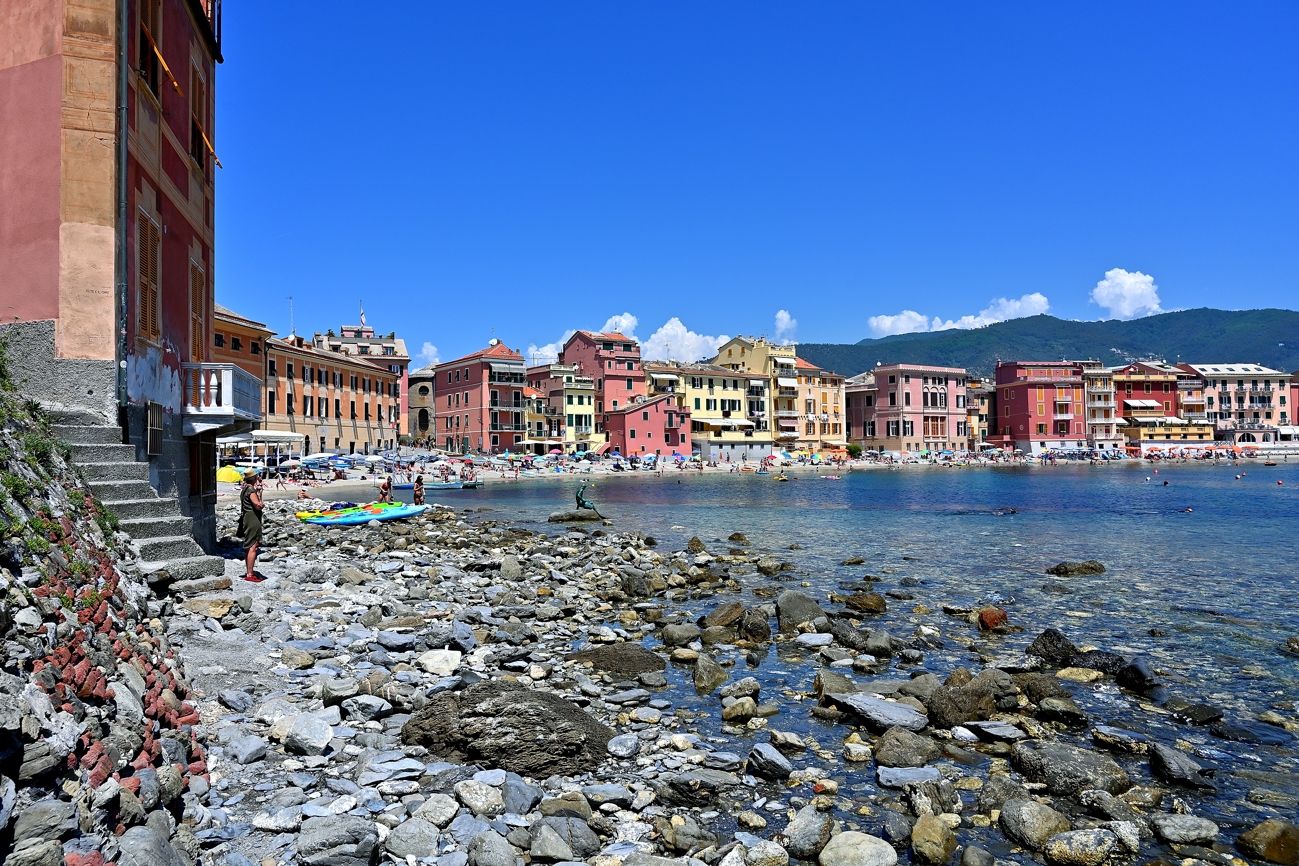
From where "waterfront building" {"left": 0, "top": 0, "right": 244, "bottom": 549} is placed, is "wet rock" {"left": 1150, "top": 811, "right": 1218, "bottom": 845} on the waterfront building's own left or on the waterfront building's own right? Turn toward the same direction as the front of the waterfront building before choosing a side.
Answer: on the waterfront building's own right

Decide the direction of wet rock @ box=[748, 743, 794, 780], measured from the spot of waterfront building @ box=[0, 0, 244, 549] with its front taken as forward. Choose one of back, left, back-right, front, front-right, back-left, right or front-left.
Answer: front-right

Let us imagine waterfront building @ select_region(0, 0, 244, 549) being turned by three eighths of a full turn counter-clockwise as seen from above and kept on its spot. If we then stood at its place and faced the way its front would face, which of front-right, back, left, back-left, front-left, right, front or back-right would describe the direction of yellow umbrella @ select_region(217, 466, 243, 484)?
front-right

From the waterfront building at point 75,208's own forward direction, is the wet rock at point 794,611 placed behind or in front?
in front

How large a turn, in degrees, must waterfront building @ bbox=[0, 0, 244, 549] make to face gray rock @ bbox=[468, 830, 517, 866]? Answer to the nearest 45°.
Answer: approximately 90° to its right

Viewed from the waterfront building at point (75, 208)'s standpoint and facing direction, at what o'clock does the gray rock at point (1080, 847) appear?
The gray rock is roughly at 2 o'clock from the waterfront building.

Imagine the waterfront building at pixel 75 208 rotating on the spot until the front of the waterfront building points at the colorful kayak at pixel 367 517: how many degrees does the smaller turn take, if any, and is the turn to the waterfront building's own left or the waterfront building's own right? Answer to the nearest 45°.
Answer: approximately 45° to the waterfront building's own left

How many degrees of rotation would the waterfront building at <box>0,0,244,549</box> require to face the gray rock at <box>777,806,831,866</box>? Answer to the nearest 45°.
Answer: approximately 45° to its right

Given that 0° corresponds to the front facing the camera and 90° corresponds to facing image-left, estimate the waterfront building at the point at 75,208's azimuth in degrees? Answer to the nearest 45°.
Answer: approximately 270°

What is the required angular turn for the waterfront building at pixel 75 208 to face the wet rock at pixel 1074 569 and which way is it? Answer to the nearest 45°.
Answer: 0° — it already faces it

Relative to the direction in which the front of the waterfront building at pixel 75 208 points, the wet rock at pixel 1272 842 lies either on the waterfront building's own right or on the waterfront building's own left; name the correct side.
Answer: on the waterfront building's own right

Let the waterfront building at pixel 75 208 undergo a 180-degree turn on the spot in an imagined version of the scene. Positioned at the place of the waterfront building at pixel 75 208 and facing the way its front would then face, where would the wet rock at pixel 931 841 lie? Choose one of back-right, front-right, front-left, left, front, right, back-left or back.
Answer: back-left

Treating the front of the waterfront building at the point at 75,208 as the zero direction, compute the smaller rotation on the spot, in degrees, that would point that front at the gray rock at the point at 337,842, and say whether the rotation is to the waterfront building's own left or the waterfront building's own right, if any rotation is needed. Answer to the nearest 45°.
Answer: approximately 90° to the waterfront building's own right

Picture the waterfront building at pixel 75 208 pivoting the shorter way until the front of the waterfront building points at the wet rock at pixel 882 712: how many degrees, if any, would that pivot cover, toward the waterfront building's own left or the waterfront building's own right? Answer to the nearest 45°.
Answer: approximately 45° to the waterfront building's own right
